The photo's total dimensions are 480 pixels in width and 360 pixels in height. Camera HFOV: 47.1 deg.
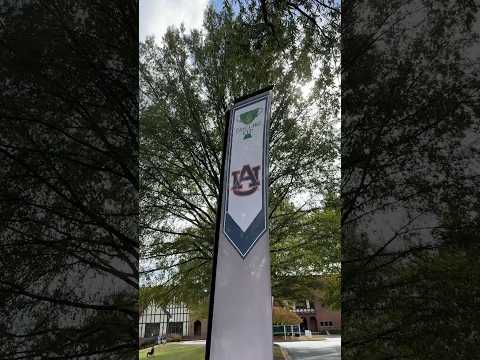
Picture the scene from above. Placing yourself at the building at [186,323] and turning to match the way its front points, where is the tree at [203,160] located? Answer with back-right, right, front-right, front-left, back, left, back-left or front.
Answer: front

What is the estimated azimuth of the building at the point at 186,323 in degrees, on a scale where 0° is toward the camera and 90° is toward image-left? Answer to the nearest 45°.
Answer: approximately 0°

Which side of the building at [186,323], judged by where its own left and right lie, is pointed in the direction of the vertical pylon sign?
front
